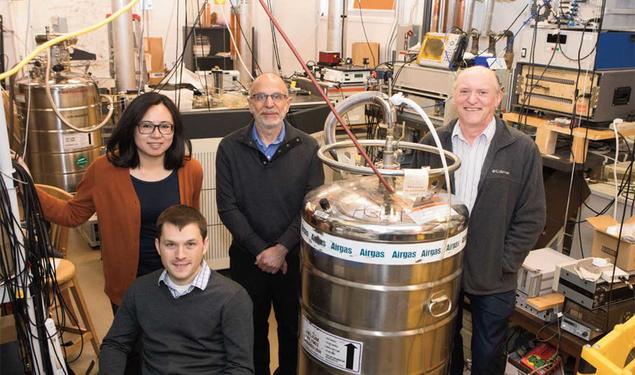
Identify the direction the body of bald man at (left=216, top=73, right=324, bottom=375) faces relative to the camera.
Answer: toward the camera

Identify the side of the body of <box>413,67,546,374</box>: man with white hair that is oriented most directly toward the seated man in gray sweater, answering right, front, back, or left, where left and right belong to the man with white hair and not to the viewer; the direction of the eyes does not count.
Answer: front

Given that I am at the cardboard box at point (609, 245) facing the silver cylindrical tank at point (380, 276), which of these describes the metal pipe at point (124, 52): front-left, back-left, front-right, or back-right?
front-right

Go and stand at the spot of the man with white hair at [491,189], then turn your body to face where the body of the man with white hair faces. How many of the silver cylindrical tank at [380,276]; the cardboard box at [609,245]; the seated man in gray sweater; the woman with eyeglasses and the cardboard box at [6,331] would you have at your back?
1

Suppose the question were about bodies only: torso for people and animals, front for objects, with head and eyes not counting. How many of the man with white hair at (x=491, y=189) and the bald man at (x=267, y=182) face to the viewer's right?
0

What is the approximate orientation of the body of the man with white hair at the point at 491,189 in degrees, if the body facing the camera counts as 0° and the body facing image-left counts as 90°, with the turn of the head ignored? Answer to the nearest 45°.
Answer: approximately 45°

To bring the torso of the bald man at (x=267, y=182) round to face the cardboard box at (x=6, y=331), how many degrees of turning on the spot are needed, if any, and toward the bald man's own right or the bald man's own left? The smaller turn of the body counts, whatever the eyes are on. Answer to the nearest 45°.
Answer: approximately 90° to the bald man's own right

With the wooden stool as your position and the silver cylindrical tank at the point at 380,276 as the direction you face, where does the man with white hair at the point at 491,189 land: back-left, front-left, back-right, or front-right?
front-left

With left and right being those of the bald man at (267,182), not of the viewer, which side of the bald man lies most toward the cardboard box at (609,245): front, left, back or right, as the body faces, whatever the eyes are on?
left

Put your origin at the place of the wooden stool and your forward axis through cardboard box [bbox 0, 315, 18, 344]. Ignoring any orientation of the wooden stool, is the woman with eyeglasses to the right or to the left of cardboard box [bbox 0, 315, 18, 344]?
left

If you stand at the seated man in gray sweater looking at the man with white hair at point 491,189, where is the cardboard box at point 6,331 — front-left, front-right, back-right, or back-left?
back-left

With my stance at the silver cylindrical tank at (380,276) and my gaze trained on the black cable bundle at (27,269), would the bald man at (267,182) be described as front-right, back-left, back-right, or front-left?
front-right

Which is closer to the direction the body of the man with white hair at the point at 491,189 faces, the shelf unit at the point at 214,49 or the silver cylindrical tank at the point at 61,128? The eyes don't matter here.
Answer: the silver cylindrical tank

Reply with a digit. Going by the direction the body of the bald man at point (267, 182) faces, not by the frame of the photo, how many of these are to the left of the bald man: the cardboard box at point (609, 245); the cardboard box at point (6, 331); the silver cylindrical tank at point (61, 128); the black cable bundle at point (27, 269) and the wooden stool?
1
